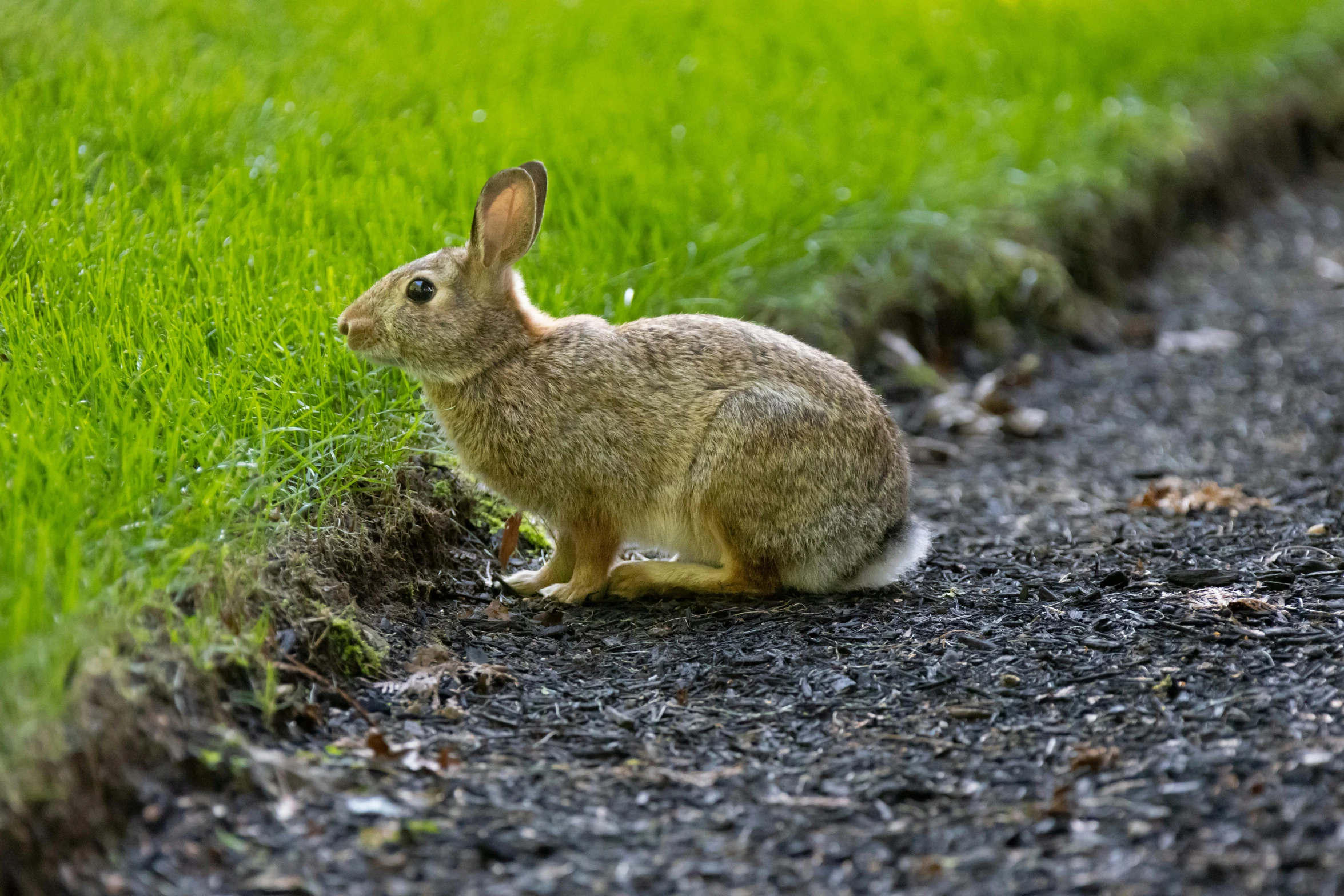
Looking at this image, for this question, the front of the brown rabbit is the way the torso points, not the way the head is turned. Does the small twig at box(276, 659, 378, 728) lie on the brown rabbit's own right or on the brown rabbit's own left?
on the brown rabbit's own left

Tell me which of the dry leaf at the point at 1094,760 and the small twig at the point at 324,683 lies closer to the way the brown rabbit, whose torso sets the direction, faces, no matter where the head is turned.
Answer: the small twig

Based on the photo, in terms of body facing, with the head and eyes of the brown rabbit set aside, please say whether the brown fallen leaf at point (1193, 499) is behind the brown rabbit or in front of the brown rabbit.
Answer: behind

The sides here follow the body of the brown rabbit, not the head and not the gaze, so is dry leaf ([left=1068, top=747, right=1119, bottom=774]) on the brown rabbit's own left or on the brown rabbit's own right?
on the brown rabbit's own left

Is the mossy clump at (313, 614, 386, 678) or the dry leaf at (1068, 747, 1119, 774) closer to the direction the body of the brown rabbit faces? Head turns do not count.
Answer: the mossy clump

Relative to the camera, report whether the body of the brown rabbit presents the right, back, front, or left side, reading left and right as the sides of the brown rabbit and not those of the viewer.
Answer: left

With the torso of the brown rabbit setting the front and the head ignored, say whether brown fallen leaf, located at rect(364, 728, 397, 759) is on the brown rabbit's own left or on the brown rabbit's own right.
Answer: on the brown rabbit's own left

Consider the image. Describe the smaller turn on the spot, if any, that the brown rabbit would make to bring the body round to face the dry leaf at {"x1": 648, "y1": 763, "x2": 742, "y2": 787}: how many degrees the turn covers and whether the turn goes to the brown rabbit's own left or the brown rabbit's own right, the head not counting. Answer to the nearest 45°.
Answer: approximately 90° to the brown rabbit's own left
